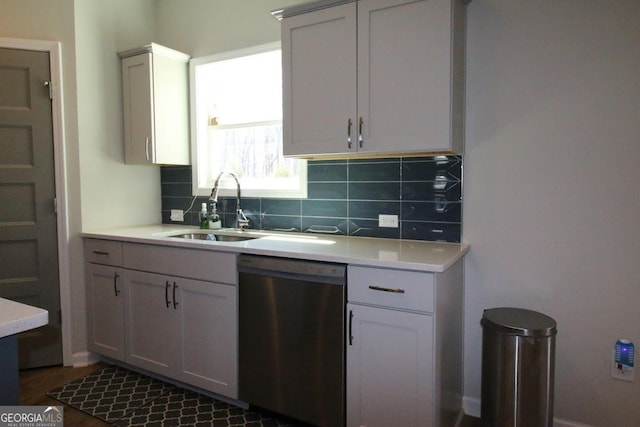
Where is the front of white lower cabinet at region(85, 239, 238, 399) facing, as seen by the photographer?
facing the viewer and to the left of the viewer

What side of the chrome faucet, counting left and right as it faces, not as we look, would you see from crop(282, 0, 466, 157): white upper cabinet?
left

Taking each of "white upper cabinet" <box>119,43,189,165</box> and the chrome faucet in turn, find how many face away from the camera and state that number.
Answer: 0

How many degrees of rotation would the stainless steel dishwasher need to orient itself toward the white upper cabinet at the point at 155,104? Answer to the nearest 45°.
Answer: approximately 90° to its right

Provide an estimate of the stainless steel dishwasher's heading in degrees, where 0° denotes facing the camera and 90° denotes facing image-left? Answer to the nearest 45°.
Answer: approximately 45°

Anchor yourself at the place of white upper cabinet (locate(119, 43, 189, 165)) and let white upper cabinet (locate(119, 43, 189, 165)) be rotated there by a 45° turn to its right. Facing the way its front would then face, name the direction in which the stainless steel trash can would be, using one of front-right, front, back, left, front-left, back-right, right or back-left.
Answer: back-left
